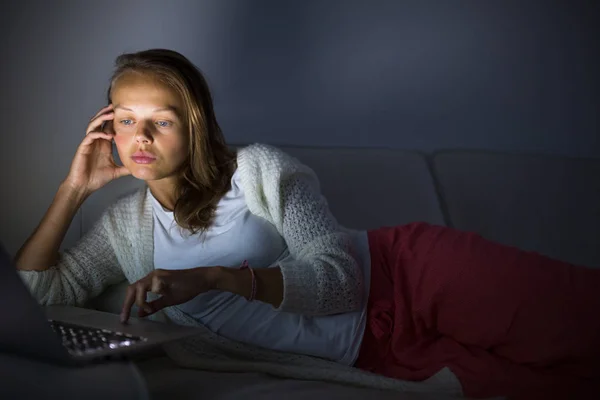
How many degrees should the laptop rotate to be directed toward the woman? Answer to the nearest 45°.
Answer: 0° — it already faces them

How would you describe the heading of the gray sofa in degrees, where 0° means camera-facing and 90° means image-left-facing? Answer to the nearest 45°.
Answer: approximately 0°

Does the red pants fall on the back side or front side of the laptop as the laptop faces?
on the front side

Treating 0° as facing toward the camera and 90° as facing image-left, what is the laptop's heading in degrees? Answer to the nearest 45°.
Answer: approximately 225°
